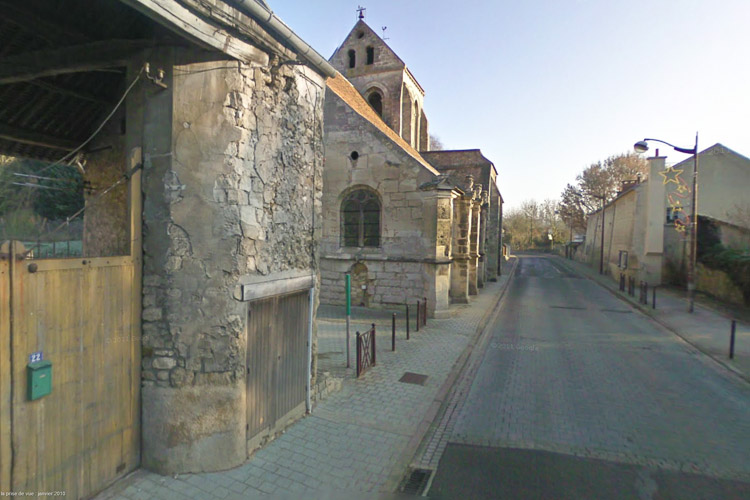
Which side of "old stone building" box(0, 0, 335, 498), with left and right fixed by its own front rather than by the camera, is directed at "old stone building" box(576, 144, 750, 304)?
left

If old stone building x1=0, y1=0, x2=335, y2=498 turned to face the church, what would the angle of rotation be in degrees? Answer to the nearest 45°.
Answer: approximately 135° to its left

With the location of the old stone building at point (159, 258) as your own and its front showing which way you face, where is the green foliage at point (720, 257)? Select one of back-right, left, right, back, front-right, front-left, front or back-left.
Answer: left

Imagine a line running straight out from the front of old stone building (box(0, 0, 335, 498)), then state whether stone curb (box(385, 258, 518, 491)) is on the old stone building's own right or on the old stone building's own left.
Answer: on the old stone building's own left

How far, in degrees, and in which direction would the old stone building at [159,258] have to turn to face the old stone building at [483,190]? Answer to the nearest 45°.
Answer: approximately 135° to its left

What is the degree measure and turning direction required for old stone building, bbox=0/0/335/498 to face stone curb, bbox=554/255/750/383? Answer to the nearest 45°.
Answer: approximately 90° to its left

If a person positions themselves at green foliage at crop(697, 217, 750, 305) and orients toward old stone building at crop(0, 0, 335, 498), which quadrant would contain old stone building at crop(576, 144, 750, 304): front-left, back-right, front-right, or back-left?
back-right

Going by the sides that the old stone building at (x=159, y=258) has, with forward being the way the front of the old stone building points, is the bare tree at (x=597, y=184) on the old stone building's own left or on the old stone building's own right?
on the old stone building's own left
